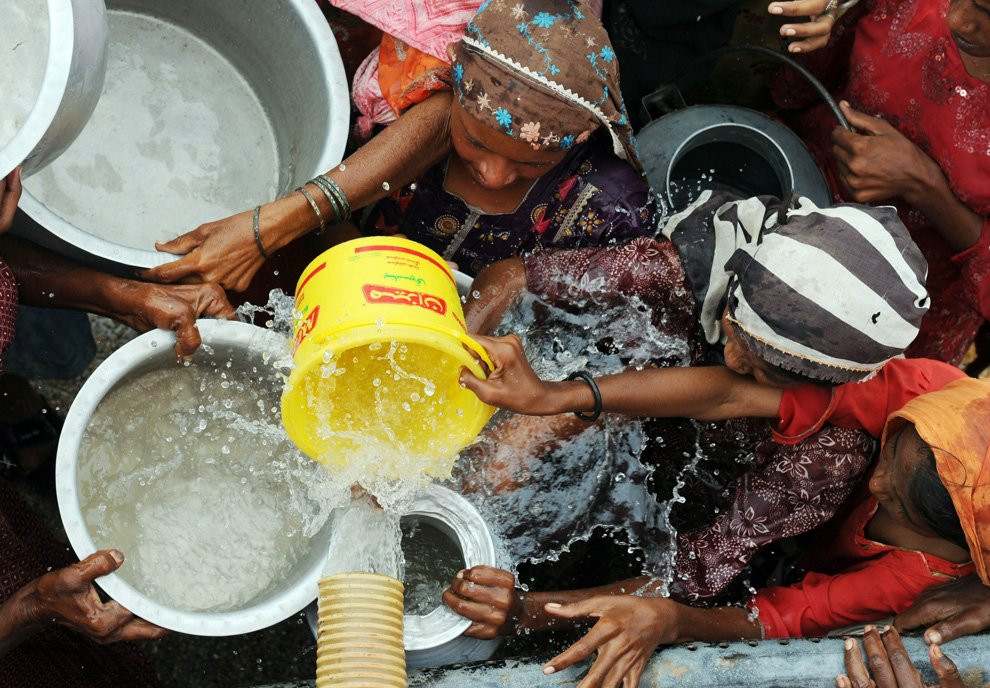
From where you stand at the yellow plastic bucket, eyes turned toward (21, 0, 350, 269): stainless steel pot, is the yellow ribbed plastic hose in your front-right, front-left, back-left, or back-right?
back-left

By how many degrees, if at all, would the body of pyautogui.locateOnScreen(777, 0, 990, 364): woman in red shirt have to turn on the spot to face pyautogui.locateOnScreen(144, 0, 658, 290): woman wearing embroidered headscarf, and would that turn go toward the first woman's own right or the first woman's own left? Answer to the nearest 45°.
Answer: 0° — they already face them

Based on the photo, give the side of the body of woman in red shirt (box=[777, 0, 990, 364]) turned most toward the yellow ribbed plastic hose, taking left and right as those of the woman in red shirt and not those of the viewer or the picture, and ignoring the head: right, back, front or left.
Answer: front

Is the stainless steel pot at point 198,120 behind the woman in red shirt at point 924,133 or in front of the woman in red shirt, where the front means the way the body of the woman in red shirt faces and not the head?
in front

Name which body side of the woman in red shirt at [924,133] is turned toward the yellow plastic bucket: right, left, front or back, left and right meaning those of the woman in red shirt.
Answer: front
